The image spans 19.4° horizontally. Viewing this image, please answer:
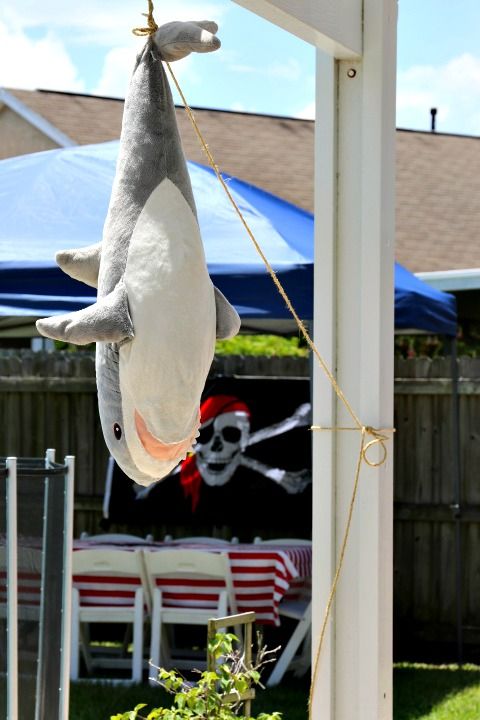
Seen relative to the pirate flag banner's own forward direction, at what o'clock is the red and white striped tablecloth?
The red and white striped tablecloth is roughly at 12 o'clock from the pirate flag banner.

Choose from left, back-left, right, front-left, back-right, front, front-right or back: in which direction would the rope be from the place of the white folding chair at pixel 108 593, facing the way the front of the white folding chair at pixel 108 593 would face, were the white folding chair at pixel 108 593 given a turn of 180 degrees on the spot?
front

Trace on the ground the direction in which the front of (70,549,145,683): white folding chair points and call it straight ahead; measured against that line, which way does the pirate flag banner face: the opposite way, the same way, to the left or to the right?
the opposite way

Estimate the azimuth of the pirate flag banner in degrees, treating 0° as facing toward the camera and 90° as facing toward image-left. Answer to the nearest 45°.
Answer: approximately 0°

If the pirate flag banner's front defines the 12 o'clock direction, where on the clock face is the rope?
The rope is roughly at 12 o'clock from the pirate flag banner.

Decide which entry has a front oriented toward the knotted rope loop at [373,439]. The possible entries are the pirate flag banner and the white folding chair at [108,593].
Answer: the pirate flag banner

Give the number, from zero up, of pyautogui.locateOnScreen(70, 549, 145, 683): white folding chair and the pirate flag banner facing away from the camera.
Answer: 1

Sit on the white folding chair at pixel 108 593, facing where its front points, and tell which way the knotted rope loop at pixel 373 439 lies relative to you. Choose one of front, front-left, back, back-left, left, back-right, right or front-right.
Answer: back

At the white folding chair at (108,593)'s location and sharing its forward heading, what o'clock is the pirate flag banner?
The pirate flag banner is roughly at 1 o'clock from the white folding chair.

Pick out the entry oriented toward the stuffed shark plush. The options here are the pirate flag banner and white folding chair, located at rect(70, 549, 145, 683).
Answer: the pirate flag banner

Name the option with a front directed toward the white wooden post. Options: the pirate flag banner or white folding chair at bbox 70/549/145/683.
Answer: the pirate flag banner

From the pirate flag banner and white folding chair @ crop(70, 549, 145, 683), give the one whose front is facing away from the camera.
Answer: the white folding chair

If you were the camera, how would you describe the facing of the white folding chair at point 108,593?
facing away from the viewer

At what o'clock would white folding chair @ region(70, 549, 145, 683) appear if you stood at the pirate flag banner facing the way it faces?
The white folding chair is roughly at 1 o'clock from the pirate flag banner.

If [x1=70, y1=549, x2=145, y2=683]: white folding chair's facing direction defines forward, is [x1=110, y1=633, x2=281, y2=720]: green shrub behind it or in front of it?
behind
